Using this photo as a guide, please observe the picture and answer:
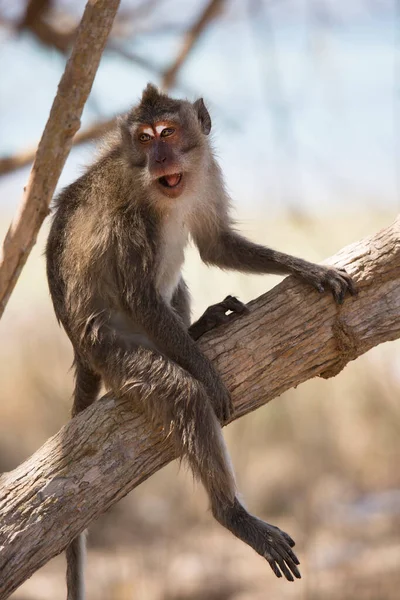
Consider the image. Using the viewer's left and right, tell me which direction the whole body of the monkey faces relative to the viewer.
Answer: facing the viewer and to the right of the viewer
